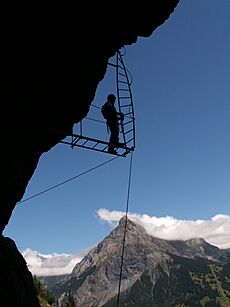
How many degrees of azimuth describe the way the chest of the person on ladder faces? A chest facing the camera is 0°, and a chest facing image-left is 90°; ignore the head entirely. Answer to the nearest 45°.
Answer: approximately 270°
